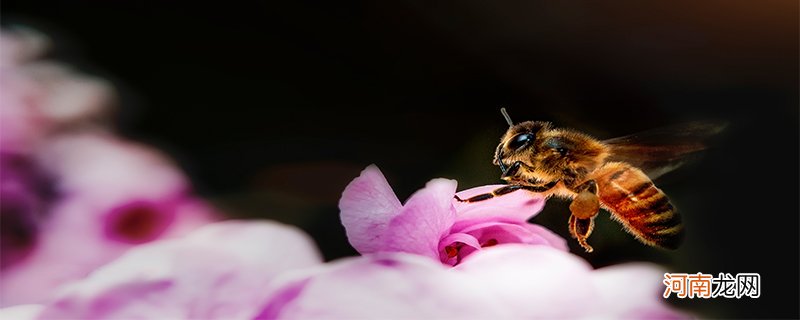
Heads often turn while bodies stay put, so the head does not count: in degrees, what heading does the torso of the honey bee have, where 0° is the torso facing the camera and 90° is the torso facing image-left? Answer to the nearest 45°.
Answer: approximately 90°
